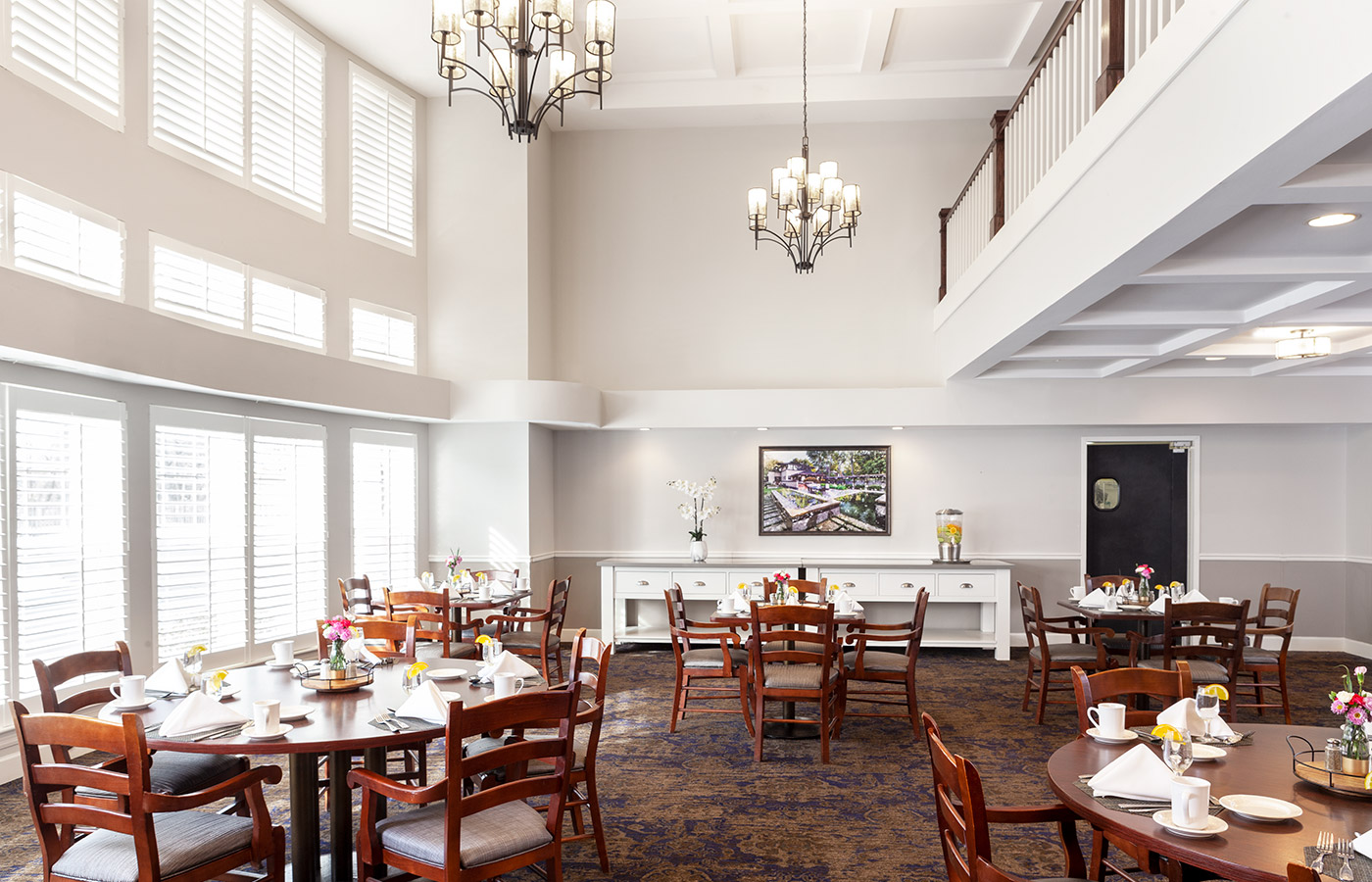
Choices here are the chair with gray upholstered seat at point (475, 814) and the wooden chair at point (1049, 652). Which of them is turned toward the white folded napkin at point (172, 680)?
the chair with gray upholstered seat

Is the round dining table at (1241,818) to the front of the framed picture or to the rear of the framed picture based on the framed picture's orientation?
to the front

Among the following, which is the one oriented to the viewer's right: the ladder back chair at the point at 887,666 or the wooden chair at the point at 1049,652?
the wooden chair

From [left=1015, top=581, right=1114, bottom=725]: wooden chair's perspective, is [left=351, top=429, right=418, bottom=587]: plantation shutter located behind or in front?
behind

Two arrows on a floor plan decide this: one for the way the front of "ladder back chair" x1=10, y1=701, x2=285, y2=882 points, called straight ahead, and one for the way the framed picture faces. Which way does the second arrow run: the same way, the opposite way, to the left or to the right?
the opposite way

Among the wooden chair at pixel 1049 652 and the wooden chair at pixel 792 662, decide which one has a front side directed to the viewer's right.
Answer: the wooden chair at pixel 1049 652

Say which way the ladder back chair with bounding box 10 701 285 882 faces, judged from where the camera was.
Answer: facing away from the viewer and to the right of the viewer

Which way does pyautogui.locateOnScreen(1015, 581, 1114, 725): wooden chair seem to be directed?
to the viewer's right

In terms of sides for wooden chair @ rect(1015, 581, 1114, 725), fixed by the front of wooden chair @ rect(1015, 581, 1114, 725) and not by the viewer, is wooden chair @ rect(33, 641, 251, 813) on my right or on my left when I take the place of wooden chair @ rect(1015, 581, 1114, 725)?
on my right

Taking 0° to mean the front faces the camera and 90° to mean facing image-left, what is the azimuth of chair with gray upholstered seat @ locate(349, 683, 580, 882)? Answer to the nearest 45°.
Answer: approximately 135°

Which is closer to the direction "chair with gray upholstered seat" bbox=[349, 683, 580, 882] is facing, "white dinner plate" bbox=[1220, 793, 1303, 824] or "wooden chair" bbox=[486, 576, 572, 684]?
the wooden chair

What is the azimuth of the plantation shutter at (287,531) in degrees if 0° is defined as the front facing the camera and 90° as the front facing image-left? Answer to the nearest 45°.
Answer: approximately 315°

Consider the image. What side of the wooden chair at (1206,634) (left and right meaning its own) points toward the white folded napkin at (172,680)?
left

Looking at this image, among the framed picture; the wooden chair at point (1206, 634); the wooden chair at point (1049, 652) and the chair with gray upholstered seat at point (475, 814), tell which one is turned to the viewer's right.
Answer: the wooden chair at point (1049, 652)

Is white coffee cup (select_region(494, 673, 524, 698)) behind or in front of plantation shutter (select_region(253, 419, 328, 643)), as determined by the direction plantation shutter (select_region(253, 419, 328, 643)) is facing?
in front
